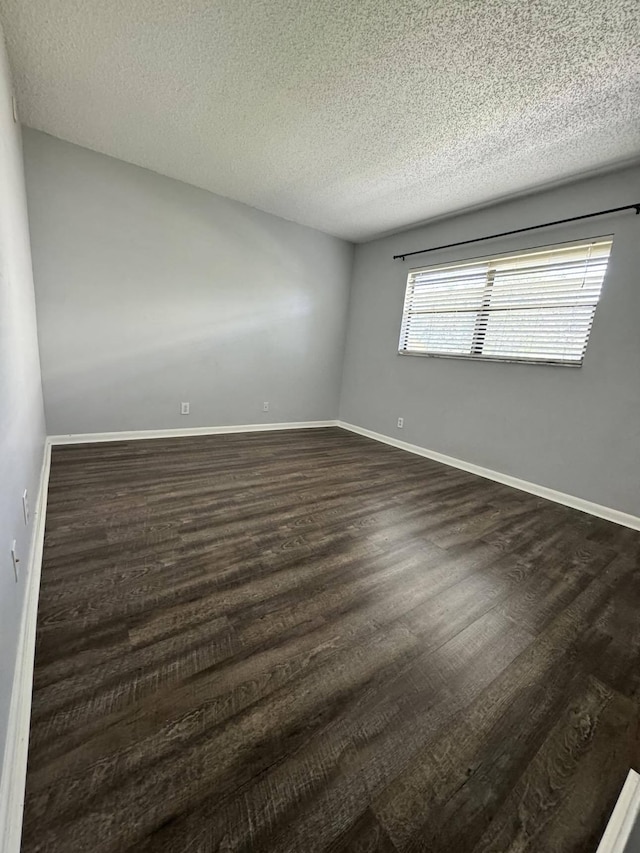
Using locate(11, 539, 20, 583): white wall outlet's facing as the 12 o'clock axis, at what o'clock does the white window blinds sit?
The white window blinds is roughly at 12 o'clock from the white wall outlet.

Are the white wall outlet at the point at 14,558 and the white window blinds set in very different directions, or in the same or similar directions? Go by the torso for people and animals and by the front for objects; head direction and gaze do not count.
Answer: very different directions

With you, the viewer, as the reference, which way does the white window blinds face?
facing the viewer and to the left of the viewer

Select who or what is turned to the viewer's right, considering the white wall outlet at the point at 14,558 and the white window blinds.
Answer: the white wall outlet

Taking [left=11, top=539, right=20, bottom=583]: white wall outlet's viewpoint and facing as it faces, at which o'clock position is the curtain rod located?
The curtain rod is roughly at 12 o'clock from the white wall outlet.

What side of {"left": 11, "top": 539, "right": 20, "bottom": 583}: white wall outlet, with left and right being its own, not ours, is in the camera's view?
right

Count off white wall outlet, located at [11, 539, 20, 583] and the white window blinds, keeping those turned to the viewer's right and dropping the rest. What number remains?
1

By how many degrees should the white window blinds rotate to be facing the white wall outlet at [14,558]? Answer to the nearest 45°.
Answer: approximately 45° to its left
